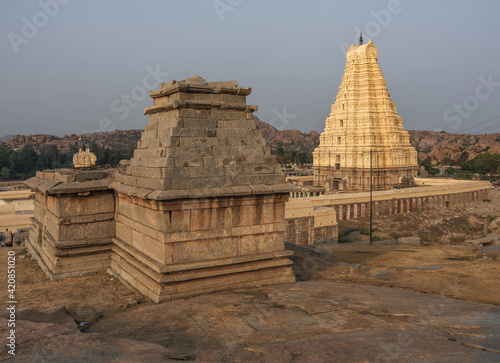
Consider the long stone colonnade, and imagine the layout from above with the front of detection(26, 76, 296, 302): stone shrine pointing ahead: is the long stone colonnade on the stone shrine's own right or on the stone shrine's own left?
on the stone shrine's own right

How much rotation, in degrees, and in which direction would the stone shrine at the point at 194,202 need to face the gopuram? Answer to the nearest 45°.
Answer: approximately 135° to its right

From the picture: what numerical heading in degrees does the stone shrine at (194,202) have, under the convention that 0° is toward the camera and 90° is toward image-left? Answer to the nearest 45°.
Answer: approximately 90°
